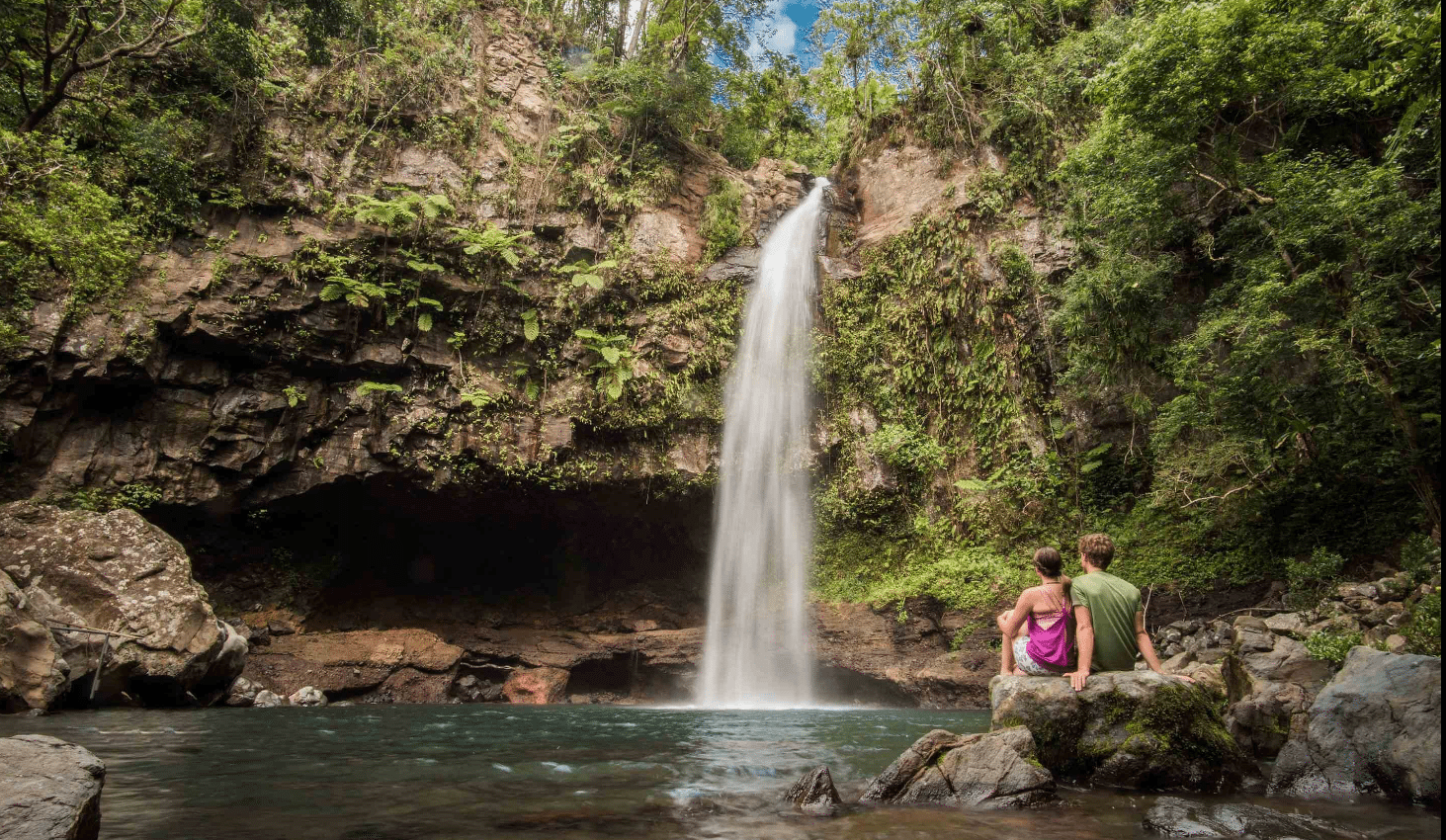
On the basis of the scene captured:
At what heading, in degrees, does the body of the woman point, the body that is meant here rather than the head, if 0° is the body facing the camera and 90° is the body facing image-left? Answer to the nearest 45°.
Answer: approximately 135°

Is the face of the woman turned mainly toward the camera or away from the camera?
away from the camera

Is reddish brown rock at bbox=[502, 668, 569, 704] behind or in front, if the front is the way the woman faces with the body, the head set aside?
in front

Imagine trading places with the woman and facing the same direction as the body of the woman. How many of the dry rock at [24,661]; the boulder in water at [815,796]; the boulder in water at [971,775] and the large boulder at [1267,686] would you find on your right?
1

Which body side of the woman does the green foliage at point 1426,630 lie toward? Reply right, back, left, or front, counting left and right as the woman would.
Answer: right

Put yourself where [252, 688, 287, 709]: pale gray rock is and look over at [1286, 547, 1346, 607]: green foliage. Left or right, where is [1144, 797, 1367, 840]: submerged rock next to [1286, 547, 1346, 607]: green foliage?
right

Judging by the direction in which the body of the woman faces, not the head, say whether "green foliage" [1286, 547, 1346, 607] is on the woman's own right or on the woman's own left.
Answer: on the woman's own right

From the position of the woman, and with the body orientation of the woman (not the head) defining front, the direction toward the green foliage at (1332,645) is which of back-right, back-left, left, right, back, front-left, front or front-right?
right

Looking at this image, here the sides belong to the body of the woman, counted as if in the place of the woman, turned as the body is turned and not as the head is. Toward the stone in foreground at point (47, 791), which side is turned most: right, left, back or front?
left

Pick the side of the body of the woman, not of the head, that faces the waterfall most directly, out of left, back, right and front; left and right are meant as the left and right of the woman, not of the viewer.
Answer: front

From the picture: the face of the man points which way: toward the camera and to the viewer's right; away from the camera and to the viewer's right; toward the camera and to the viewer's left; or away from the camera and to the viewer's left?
away from the camera and to the viewer's left
